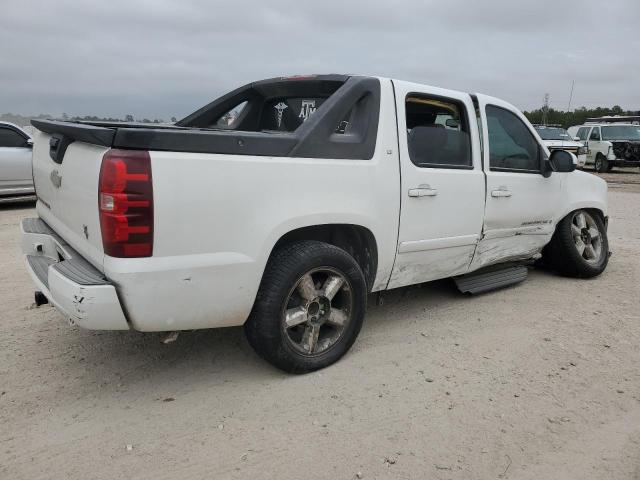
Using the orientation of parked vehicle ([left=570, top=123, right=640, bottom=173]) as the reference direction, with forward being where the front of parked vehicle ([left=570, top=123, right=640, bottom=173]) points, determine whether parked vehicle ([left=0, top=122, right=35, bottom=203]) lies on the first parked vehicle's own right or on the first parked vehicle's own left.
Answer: on the first parked vehicle's own right

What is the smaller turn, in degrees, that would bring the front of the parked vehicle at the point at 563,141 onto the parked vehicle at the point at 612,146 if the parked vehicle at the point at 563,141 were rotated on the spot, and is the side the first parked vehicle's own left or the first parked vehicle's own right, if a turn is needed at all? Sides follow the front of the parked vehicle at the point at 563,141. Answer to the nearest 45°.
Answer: approximately 45° to the first parked vehicle's own left

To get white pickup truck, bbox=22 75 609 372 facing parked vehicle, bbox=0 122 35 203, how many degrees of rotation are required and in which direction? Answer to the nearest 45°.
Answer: approximately 90° to its left

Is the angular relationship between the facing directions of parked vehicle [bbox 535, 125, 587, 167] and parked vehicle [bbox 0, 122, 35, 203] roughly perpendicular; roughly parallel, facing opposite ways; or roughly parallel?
roughly perpendicular

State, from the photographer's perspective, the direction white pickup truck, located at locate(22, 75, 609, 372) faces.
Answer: facing away from the viewer and to the right of the viewer

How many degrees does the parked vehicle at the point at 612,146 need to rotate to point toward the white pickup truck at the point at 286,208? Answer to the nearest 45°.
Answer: approximately 45° to its right
